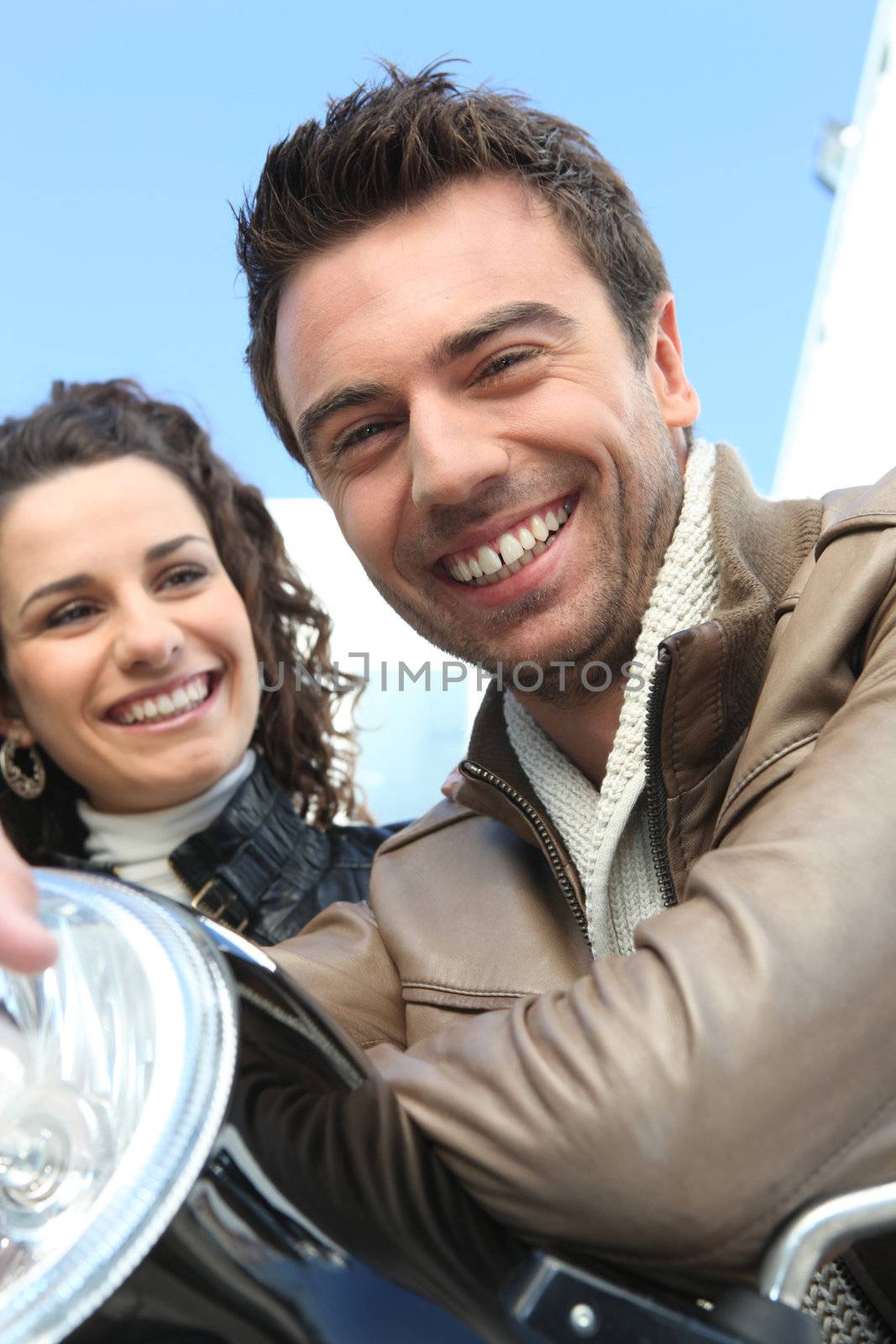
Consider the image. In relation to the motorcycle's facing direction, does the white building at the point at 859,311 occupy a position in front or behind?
behind

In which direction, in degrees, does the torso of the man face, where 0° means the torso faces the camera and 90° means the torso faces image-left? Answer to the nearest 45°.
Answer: approximately 45°

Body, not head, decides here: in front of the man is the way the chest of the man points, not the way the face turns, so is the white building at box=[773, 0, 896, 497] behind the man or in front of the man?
behind

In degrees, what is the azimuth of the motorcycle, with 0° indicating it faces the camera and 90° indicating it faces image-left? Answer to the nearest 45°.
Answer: approximately 45°

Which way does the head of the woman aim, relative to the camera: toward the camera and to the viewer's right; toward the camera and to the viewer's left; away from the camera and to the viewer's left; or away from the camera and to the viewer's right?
toward the camera and to the viewer's right

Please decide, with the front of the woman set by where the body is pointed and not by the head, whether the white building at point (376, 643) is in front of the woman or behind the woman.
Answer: behind

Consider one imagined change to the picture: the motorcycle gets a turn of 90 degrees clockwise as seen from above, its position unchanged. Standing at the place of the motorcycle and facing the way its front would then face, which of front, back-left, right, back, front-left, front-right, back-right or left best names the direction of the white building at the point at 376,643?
front-right
